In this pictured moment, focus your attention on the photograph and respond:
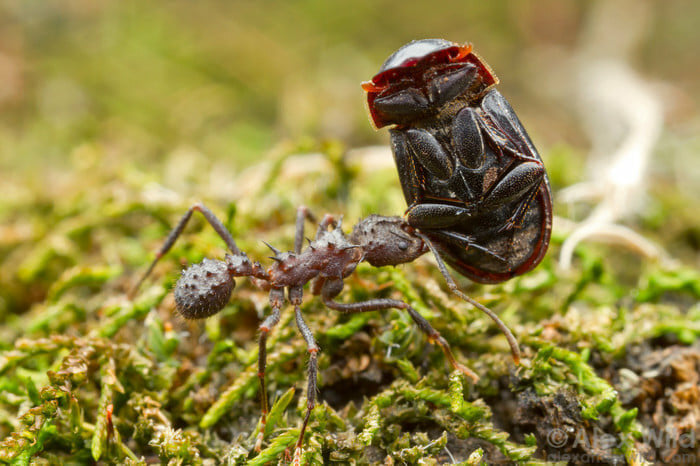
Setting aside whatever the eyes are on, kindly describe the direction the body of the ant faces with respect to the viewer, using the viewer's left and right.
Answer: facing to the right of the viewer
